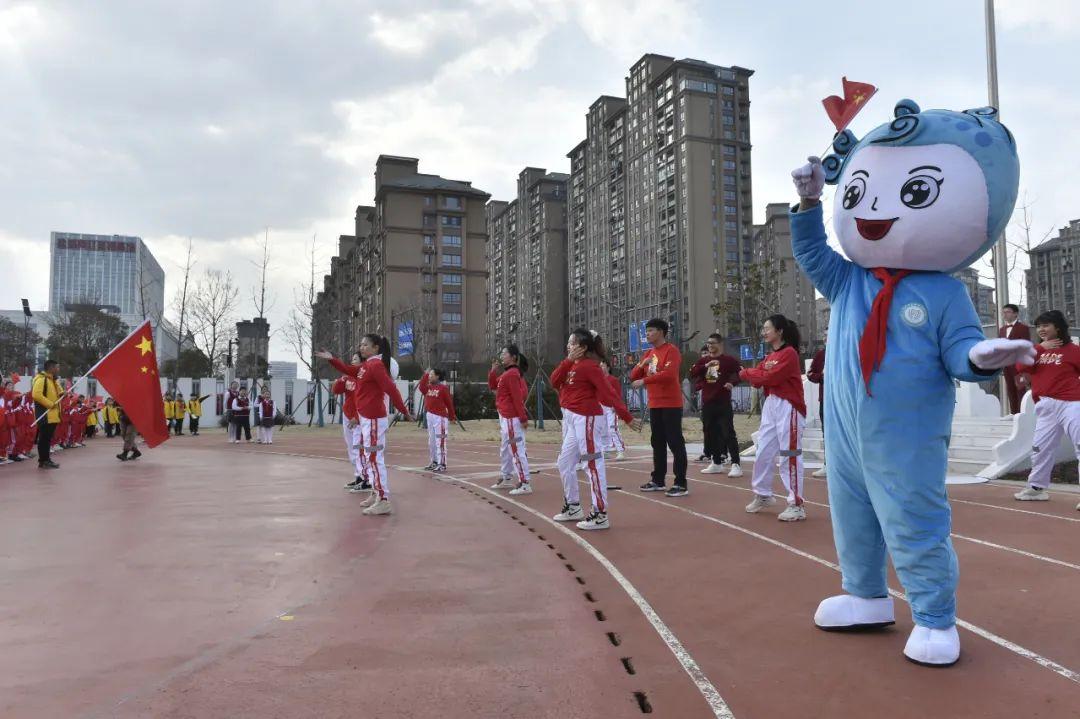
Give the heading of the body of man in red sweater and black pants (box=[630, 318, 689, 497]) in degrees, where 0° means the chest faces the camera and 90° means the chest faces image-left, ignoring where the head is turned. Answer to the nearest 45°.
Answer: approximately 45°

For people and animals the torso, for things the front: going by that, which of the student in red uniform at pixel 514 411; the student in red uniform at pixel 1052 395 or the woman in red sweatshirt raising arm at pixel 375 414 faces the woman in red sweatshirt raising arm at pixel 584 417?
the student in red uniform at pixel 1052 395

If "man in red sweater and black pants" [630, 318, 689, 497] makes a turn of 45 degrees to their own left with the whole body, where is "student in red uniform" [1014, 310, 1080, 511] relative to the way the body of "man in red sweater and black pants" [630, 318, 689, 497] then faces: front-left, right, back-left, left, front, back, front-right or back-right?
left

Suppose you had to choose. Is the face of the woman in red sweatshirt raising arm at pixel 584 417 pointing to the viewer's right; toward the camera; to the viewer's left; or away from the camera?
to the viewer's left

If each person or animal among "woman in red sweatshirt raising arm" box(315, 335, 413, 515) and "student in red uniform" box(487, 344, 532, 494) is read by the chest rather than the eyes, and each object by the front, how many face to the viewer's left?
2

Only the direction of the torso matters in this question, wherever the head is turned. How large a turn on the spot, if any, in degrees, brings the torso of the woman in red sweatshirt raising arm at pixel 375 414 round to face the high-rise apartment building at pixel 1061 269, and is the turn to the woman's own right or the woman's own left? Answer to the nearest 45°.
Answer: approximately 135° to the woman's own right

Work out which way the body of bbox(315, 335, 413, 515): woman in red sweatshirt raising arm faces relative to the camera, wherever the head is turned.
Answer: to the viewer's left

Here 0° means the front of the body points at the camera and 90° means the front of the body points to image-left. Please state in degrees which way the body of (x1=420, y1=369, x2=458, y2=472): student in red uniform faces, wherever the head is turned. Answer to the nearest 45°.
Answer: approximately 45°

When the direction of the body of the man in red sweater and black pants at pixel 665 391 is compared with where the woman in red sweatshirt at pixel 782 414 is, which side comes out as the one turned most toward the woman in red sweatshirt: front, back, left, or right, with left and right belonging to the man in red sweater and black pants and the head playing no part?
left

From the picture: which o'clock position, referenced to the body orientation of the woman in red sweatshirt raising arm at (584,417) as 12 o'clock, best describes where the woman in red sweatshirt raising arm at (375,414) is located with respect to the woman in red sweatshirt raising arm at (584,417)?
the woman in red sweatshirt raising arm at (375,414) is roughly at 2 o'clock from the woman in red sweatshirt raising arm at (584,417).

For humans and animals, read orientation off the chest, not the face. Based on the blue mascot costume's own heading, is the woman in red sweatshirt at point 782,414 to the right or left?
on its right

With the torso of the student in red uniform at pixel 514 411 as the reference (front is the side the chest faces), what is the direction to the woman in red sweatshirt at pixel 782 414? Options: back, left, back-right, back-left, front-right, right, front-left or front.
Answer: back-left

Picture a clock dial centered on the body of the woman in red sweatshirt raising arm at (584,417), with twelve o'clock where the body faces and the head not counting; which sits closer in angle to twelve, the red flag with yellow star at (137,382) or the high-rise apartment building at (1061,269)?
the red flag with yellow star

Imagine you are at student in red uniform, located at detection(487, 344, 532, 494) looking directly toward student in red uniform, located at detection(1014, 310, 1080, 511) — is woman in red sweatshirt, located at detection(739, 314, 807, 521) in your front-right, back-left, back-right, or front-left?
front-right

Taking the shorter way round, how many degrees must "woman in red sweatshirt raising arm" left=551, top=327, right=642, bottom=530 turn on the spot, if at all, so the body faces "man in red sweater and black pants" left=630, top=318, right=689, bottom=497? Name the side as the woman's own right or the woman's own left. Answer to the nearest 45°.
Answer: approximately 180°

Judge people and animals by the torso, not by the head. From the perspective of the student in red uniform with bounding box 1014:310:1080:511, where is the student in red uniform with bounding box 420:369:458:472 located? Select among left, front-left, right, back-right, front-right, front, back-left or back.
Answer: front-right

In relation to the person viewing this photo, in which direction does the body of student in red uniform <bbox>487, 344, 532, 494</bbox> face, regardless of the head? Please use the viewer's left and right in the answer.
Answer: facing to the left of the viewer

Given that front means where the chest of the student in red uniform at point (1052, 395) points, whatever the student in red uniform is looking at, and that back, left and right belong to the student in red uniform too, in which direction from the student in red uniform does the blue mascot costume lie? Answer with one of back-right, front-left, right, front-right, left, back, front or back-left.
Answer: front-left
